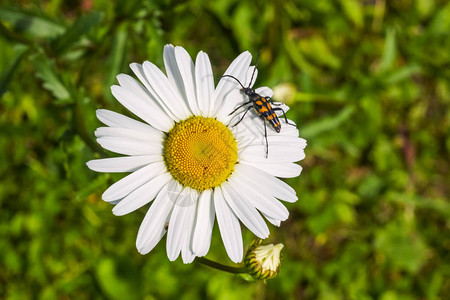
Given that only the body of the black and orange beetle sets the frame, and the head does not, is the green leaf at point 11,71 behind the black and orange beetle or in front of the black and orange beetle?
in front

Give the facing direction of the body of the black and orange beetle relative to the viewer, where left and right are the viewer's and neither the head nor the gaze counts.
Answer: facing away from the viewer and to the left of the viewer

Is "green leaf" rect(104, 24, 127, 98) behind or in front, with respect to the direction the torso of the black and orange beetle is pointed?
in front

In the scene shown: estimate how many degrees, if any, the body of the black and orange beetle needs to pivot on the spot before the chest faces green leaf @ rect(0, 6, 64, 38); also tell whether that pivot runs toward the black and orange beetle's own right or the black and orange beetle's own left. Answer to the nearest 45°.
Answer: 0° — it already faces it

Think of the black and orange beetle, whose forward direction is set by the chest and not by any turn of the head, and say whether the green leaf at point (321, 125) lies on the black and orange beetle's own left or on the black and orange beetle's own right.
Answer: on the black and orange beetle's own right

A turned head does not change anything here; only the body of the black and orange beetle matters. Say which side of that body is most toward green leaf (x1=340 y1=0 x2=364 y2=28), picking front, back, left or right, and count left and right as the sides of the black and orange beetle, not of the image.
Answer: right
